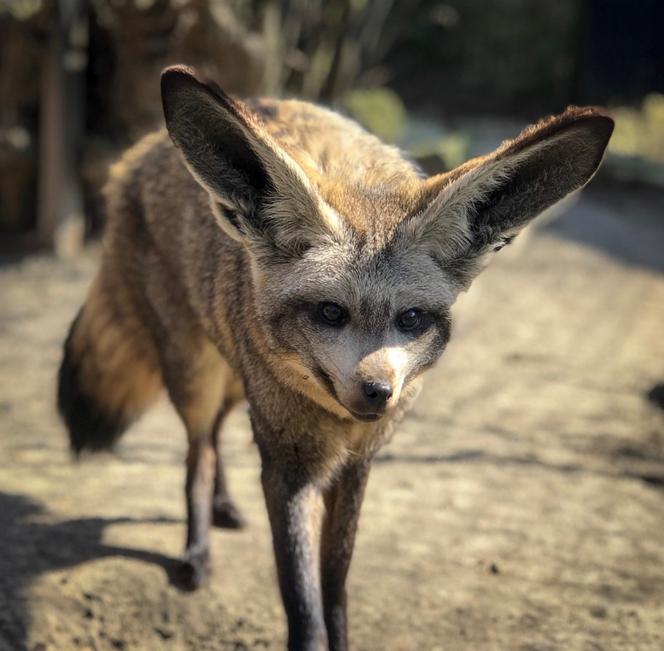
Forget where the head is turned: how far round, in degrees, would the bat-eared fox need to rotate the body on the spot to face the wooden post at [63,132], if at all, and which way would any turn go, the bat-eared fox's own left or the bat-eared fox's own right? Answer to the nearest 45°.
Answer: approximately 180°

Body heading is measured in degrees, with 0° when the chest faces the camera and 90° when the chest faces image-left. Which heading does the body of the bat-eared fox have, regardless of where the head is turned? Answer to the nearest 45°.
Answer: approximately 315°
